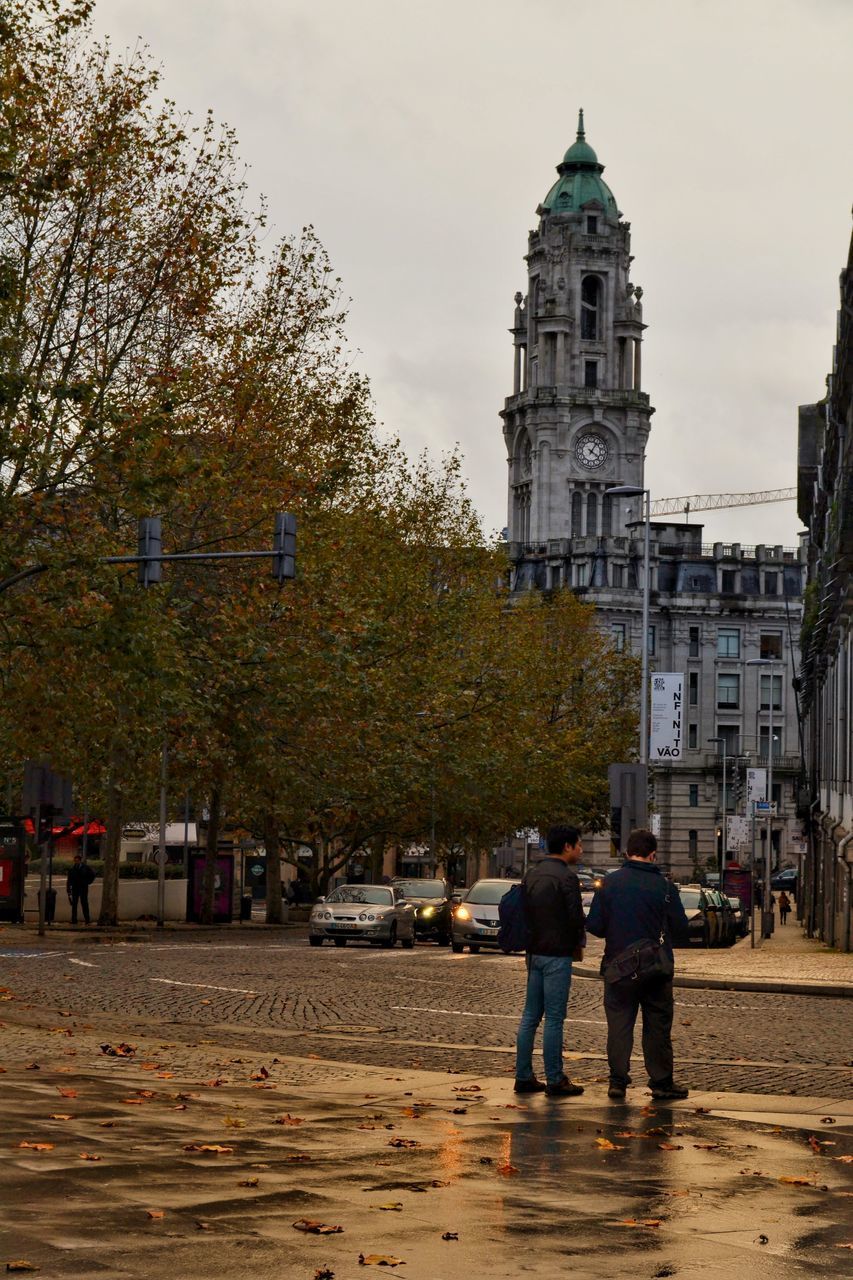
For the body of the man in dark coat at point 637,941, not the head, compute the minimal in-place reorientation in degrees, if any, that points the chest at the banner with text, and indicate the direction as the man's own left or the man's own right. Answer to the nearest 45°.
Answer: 0° — they already face it

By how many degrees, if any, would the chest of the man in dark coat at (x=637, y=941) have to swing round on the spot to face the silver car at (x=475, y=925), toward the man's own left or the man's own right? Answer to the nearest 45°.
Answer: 0° — they already face it

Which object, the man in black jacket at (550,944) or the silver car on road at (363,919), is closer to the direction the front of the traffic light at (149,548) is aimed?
the silver car on road

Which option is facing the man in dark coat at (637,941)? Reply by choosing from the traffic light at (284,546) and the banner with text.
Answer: the banner with text

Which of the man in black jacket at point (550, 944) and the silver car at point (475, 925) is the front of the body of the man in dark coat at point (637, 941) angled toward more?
the silver car

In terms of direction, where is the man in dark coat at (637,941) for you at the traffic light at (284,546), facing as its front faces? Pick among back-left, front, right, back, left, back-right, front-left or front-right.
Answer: back

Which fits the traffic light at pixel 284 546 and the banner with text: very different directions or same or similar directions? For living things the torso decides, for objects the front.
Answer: very different directions

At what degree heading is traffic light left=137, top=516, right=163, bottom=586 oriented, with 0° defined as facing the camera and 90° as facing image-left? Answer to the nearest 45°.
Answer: approximately 180°

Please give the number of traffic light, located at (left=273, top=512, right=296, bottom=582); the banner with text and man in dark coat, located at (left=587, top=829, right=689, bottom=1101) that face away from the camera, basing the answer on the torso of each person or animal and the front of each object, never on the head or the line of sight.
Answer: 2

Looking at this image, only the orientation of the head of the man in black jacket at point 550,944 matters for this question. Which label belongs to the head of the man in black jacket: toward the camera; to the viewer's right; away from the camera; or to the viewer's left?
to the viewer's right

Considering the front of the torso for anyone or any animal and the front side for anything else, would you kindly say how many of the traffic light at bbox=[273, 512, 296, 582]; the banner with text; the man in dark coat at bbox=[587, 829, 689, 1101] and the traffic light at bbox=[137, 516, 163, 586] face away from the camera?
3

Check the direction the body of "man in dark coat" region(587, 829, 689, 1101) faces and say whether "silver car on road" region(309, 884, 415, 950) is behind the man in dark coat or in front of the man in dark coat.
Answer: in front

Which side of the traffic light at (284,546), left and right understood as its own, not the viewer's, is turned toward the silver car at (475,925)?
front

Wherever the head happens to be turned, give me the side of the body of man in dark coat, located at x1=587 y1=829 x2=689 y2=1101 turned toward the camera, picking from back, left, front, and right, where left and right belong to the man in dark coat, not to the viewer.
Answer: back

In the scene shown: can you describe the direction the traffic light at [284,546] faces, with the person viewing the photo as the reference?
facing away from the viewer

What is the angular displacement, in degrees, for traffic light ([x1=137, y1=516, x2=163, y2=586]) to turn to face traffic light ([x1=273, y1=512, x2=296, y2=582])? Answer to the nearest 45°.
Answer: approximately 90° to its right

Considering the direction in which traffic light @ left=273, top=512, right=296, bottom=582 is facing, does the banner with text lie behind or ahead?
ahead

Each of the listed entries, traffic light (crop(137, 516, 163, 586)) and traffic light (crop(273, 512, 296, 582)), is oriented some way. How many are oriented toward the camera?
0
